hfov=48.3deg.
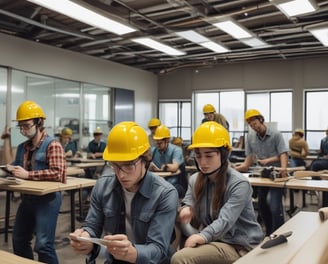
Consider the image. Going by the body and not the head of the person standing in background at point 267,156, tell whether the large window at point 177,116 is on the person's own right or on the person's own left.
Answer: on the person's own right

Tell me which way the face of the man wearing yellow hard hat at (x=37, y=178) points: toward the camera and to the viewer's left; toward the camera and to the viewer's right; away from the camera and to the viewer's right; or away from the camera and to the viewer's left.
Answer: toward the camera and to the viewer's left

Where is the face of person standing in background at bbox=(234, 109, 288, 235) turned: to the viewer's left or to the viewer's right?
to the viewer's left

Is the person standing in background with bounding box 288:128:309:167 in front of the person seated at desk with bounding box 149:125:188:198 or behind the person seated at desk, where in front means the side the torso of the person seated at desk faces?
behind

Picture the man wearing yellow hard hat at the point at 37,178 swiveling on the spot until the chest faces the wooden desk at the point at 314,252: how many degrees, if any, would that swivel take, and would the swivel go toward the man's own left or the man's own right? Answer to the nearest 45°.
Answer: approximately 90° to the man's own left

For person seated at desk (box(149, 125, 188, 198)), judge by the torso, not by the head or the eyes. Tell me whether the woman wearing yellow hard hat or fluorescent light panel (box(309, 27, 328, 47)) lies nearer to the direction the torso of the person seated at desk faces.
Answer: the woman wearing yellow hard hat

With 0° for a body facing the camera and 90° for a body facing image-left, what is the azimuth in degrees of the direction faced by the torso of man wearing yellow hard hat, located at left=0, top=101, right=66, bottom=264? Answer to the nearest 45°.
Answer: approximately 45°

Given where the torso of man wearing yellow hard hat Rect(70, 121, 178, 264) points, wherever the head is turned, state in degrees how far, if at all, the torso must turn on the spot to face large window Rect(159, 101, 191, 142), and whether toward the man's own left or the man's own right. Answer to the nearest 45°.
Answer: approximately 135° to the man's own right

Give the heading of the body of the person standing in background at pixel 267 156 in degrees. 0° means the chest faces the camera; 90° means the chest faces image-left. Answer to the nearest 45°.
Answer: approximately 45°
